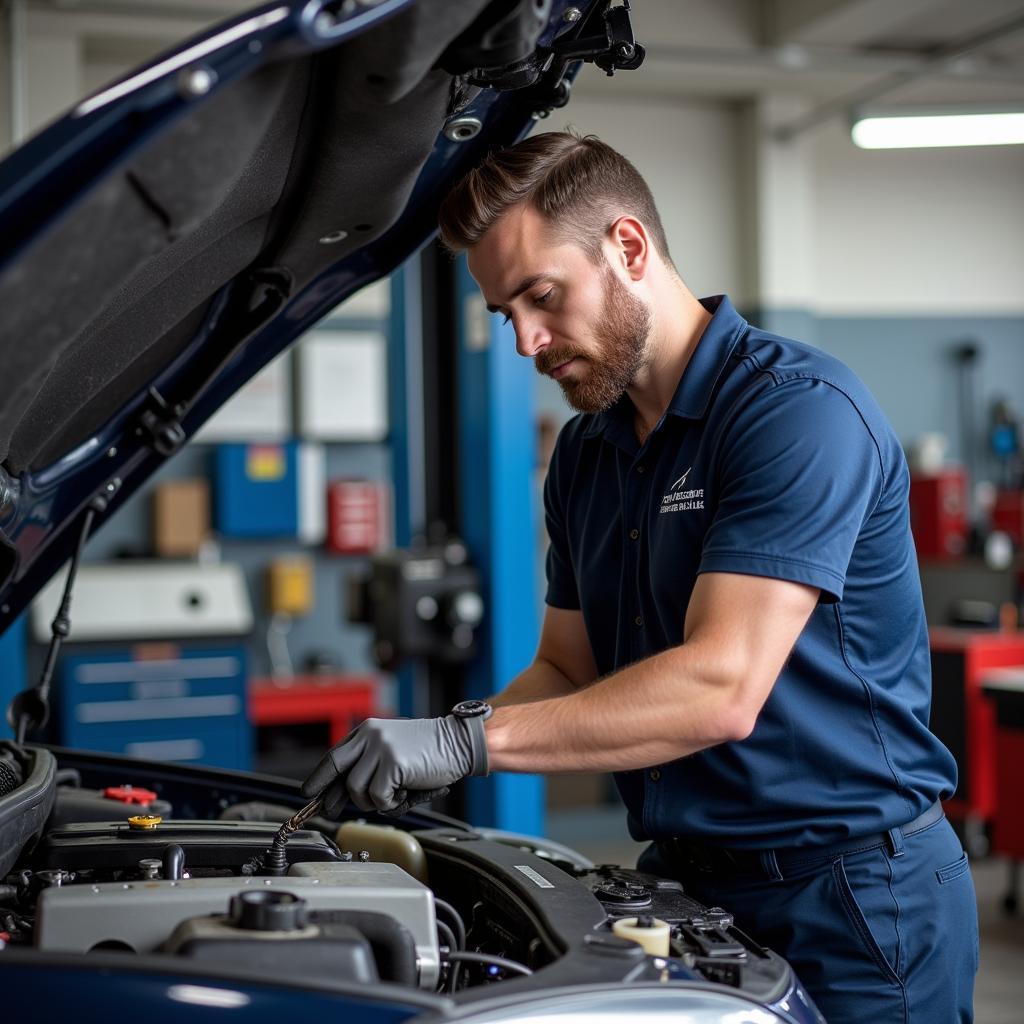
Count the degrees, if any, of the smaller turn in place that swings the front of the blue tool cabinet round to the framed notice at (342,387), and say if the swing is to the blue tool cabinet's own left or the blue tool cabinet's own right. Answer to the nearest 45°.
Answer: approximately 135° to the blue tool cabinet's own left

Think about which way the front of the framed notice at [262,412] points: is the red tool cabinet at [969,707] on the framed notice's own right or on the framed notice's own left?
on the framed notice's own left

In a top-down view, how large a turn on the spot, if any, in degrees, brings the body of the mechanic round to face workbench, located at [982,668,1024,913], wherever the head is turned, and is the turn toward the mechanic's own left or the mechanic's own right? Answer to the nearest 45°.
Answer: approximately 135° to the mechanic's own right

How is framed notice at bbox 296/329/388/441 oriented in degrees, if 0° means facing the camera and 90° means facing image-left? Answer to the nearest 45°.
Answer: approximately 0°

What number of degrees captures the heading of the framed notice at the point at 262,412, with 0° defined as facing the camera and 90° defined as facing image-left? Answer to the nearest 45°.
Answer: approximately 0°

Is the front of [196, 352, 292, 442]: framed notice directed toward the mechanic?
yes
